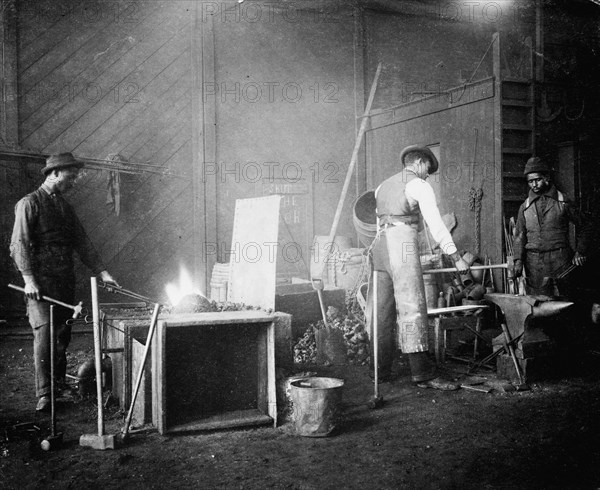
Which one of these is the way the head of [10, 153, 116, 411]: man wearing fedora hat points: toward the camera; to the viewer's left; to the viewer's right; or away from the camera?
to the viewer's right

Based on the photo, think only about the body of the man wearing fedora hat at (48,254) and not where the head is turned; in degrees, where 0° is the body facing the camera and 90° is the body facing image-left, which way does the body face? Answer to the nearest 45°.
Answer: approximately 315°

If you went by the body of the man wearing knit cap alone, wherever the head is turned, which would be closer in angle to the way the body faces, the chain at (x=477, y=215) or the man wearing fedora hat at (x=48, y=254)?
the man wearing fedora hat

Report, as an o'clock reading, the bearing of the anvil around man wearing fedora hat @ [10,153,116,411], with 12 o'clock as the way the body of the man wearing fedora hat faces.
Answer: The anvil is roughly at 11 o'clock from the man wearing fedora hat.

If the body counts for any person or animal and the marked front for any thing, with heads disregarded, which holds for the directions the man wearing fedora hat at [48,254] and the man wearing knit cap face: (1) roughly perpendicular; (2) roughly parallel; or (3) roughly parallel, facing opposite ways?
roughly perpendicular

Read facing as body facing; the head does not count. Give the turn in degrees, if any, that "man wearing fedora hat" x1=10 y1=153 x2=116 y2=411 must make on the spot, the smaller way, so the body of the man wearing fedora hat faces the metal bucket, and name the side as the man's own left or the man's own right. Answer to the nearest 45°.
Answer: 0° — they already face it

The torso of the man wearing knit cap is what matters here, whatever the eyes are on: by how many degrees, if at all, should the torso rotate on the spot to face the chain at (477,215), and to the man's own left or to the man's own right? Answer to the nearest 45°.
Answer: approximately 135° to the man's own right
